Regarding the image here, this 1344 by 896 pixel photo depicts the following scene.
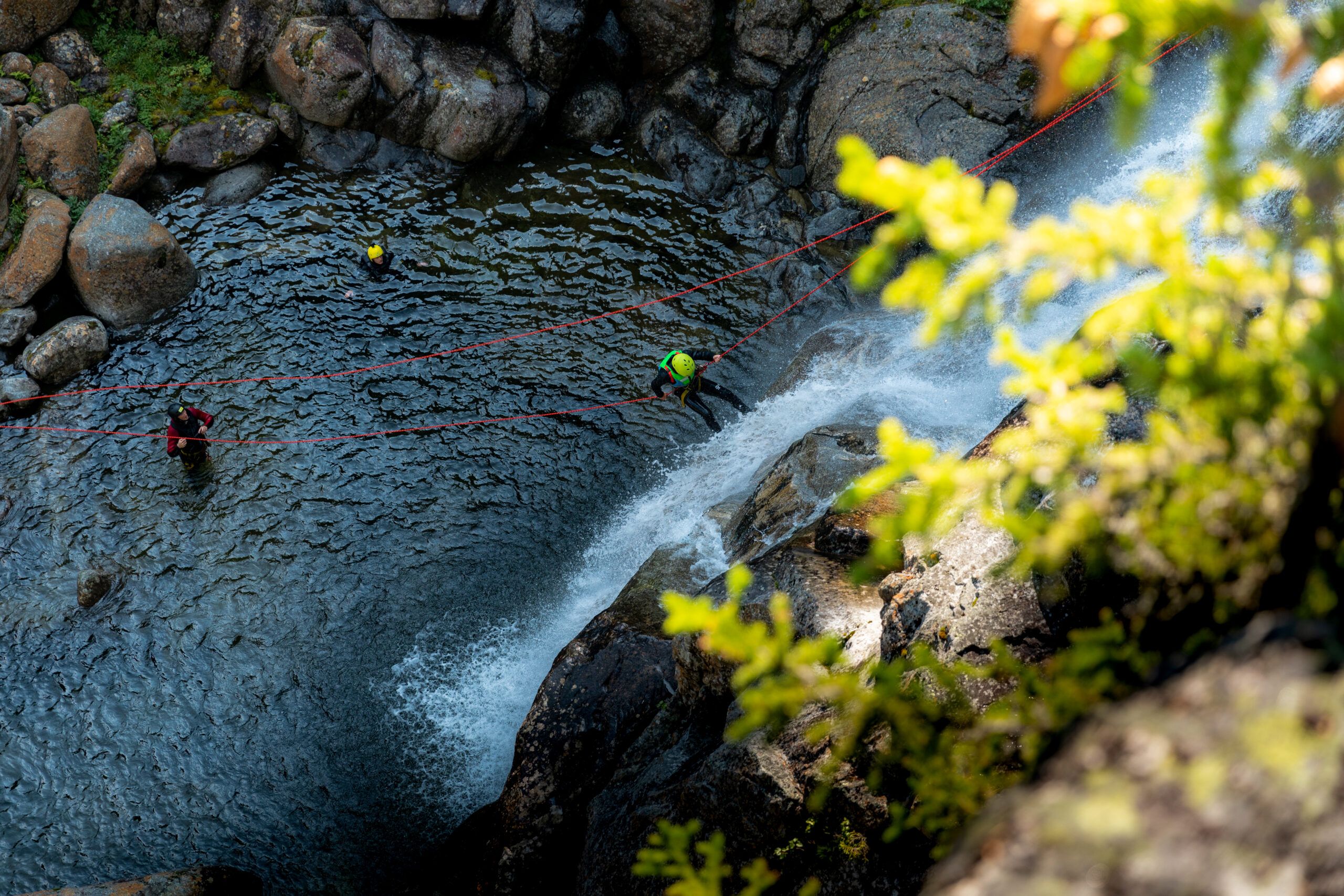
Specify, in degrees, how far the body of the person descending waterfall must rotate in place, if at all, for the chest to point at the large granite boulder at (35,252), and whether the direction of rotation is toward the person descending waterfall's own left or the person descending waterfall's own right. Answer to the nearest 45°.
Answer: approximately 135° to the person descending waterfall's own right

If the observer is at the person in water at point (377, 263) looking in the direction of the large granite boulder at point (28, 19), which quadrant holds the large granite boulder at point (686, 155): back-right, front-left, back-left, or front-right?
back-right

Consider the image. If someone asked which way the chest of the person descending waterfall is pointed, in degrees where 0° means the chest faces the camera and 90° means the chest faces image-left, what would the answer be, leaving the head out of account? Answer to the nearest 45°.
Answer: approximately 315°

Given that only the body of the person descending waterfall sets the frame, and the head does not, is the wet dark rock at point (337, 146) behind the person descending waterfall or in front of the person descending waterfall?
behind

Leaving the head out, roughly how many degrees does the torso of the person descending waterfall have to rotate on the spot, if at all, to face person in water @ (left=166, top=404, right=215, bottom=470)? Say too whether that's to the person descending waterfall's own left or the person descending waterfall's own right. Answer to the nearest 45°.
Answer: approximately 135° to the person descending waterfall's own right

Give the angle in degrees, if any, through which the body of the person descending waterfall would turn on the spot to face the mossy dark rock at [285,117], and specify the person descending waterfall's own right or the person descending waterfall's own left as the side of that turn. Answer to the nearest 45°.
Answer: approximately 180°

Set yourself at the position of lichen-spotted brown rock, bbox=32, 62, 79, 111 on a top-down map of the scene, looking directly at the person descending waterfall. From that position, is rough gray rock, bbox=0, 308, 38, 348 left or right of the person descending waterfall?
right

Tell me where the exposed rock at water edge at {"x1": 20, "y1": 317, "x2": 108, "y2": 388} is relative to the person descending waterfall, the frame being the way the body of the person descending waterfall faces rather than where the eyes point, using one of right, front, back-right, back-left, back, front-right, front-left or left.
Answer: back-right
